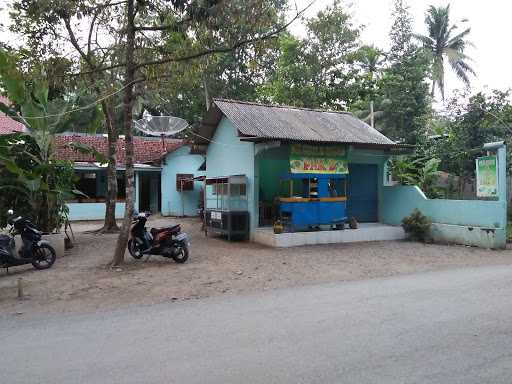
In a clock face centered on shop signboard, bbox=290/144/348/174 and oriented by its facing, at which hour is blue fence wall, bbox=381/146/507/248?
The blue fence wall is roughly at 9 o'clock from the shop signboard.

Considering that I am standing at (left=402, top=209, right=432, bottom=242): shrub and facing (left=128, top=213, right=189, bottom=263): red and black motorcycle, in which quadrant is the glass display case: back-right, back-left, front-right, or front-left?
front-right

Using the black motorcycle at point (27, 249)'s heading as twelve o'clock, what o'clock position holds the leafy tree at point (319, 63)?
The leafy tree is roughly at 11 o'clock from the black motorcycle.

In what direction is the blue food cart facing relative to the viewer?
toward the camera

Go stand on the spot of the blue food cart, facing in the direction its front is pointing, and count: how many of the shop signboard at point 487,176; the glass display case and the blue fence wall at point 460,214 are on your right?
1

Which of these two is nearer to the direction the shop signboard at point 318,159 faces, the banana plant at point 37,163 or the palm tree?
the banana plant

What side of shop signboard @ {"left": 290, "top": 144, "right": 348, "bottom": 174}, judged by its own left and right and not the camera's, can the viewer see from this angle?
front

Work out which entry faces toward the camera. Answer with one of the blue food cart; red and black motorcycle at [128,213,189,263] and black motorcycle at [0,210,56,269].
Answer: the blue food cart

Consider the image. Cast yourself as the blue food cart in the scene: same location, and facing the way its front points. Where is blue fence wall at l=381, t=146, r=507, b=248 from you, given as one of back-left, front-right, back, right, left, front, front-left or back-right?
left

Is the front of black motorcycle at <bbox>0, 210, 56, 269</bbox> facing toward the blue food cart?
yes
